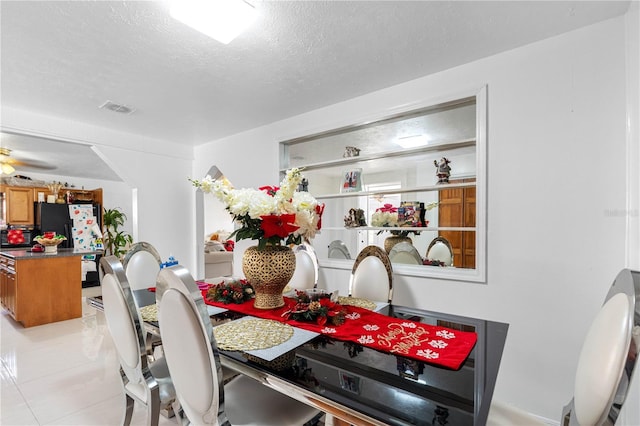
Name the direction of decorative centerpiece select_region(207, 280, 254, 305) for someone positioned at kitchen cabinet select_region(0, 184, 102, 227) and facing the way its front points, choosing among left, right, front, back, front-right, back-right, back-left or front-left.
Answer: front

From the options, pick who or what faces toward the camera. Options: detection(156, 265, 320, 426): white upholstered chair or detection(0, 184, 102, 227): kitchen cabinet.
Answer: the kitchen cabinet

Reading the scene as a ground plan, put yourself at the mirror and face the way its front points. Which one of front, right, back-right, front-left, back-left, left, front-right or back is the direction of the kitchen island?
front-right

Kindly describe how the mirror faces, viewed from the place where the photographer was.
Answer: facing the viewer and to the left of the viewer

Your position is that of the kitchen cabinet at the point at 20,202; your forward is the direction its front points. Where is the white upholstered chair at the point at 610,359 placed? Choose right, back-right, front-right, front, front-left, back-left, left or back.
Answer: front

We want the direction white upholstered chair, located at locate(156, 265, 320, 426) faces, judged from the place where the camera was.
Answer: facing away from the viewer and to the right of the viewer

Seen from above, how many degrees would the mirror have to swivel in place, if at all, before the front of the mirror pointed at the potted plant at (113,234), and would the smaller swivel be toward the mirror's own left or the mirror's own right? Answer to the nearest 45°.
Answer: approximately 90° to the mirror's own right

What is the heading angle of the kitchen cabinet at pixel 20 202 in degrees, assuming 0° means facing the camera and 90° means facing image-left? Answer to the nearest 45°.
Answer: approximately 0°

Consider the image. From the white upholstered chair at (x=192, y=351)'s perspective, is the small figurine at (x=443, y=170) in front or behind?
in front

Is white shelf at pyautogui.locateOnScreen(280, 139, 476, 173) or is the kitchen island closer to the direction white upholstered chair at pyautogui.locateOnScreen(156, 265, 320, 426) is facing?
the white shelf

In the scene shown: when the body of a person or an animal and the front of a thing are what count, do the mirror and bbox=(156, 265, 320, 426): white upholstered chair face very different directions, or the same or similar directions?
very different directions

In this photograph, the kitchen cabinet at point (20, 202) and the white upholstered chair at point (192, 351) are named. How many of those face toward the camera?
1

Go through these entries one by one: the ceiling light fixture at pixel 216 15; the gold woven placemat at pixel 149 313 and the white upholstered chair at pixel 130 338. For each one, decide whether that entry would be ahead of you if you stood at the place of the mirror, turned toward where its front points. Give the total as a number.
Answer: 3

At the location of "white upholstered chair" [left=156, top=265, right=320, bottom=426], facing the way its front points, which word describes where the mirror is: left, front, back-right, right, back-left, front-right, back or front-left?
front
